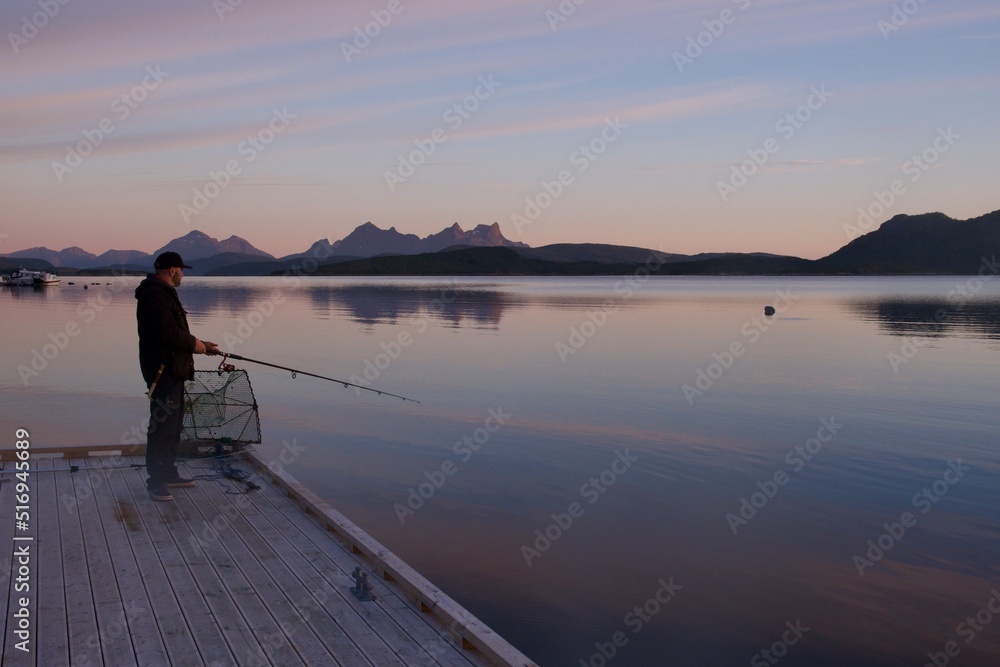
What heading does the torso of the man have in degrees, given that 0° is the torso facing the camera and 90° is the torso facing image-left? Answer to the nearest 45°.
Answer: approximately 270°
